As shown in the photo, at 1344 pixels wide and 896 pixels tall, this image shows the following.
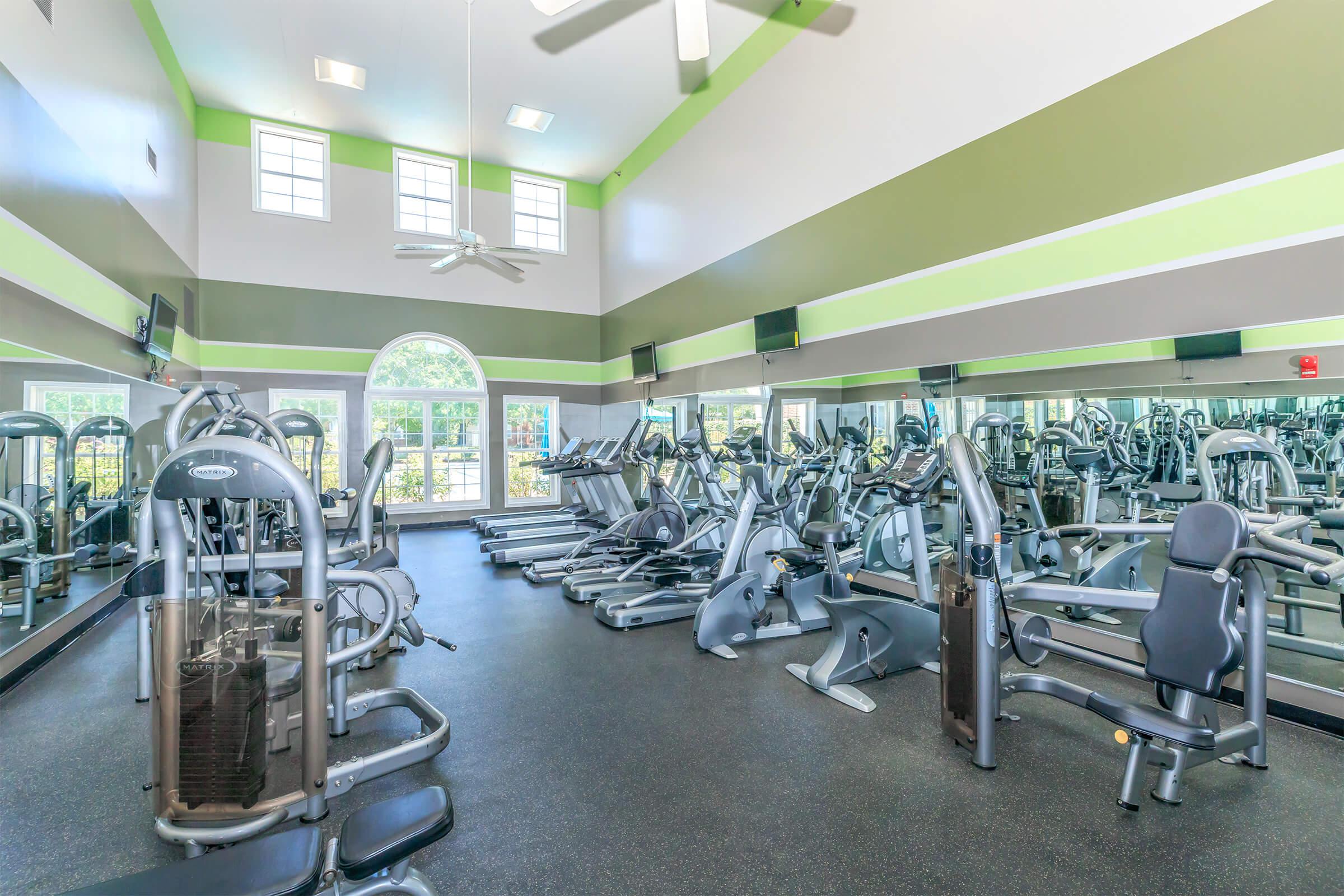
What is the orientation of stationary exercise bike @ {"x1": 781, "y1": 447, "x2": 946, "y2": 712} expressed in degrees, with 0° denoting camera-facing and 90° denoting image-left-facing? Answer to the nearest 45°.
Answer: approximately 225°

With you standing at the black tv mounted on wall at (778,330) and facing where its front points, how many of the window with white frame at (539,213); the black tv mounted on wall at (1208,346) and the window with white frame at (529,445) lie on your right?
2

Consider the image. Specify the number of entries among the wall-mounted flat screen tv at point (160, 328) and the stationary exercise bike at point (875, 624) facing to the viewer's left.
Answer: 0

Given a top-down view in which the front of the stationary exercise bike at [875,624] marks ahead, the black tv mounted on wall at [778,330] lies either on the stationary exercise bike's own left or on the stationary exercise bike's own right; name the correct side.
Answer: on the stationary exercise bike's own left

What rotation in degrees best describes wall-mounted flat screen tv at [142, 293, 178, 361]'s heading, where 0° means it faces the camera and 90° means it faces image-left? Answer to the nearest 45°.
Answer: approximately 315°

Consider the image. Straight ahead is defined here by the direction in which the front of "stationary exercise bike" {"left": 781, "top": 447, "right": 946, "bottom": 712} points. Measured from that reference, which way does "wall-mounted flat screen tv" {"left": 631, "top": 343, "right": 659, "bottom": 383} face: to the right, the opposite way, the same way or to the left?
the opposite way

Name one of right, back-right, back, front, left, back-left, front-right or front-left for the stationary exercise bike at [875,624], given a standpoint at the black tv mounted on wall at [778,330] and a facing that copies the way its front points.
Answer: front-left

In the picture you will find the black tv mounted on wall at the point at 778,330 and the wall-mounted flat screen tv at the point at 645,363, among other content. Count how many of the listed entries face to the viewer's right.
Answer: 0

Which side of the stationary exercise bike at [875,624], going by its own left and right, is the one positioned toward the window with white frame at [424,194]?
left

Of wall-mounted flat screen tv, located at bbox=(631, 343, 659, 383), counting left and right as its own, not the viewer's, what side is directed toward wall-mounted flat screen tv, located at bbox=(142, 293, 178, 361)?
front

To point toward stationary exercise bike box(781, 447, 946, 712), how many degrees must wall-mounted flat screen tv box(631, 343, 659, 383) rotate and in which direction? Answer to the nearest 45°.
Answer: approximately 45° to its left
